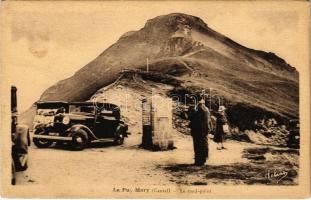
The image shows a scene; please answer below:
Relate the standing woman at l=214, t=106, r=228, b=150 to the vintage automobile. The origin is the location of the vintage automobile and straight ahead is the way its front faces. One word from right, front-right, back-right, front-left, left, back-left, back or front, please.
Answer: back-left

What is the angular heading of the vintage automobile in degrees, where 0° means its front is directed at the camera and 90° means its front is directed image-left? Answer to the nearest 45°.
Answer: approximately 45°

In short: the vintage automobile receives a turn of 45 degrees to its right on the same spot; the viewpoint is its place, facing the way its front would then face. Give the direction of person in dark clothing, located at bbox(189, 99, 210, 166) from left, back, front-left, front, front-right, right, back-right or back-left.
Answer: back
